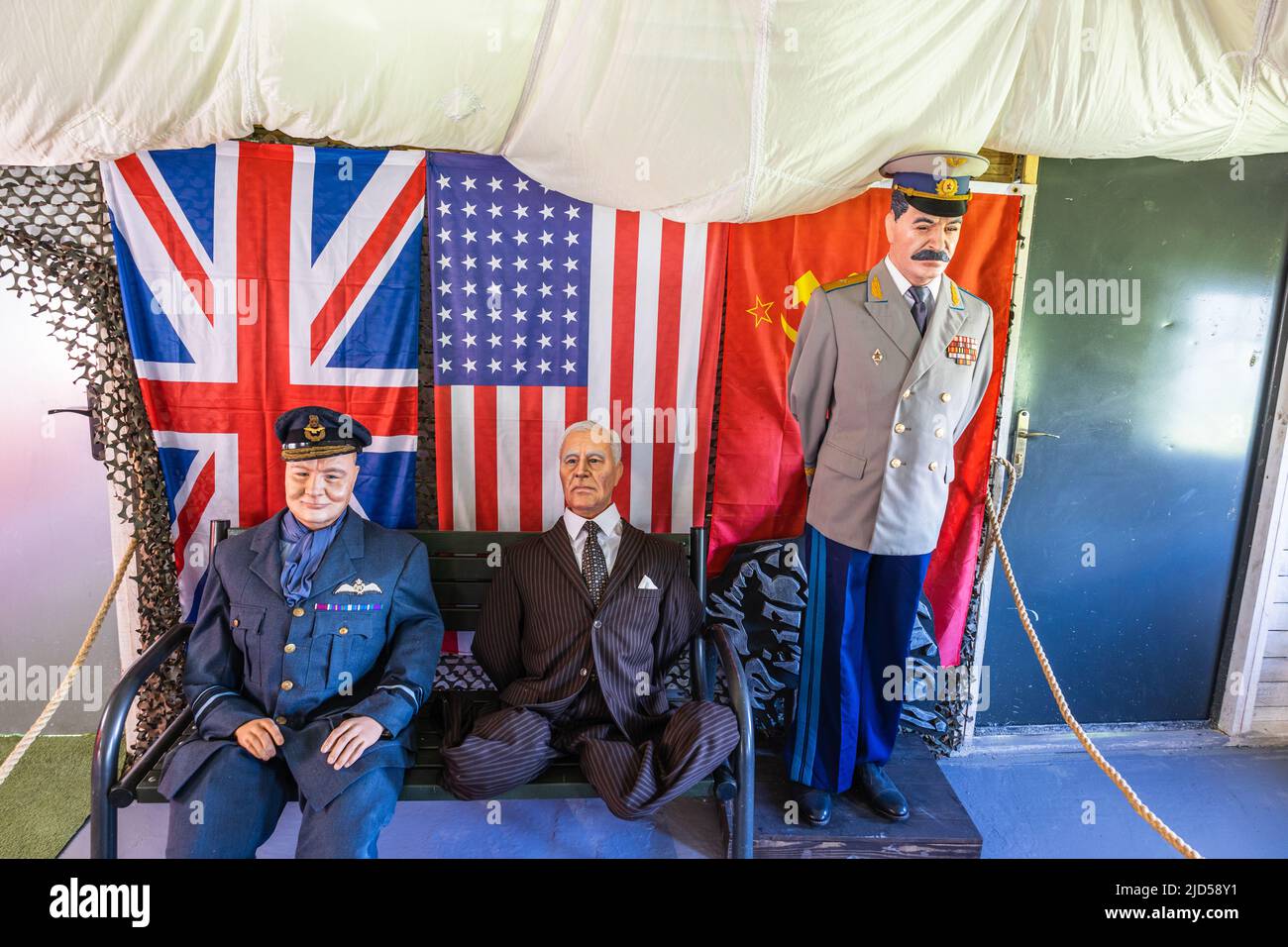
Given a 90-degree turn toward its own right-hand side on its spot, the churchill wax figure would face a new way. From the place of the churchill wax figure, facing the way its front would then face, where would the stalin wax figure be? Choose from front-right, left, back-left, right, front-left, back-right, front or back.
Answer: back

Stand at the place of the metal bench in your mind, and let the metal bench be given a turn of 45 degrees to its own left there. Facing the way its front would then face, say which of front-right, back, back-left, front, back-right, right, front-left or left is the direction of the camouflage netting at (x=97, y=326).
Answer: back

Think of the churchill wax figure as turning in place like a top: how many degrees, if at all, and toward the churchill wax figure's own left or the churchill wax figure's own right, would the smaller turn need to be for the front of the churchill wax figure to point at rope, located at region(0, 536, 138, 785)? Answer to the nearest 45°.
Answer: approximately 135° to the churchill wax figure's own right

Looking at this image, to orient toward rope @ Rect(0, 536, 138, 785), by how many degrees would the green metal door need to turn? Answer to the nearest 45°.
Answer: approximately 45° to its right

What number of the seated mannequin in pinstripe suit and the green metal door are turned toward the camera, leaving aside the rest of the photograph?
2

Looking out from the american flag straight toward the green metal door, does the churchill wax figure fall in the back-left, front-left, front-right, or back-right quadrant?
back-right

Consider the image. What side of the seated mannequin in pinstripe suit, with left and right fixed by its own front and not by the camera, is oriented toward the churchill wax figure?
right

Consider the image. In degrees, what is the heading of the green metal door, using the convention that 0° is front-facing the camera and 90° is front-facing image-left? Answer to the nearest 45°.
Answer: approximately 0°

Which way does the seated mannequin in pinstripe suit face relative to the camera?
toward the camera

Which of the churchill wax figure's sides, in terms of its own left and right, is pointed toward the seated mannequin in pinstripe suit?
left

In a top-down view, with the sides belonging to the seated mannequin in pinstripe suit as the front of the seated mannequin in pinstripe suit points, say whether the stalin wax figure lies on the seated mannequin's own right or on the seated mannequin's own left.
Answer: on the seated mannequin's own left

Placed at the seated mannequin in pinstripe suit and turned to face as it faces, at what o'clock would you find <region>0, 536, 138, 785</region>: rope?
The rope is roughly at 3 o'clock from the seated mannequin in pinstripe suit.

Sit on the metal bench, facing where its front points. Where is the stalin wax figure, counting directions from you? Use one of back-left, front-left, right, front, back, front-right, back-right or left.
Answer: left

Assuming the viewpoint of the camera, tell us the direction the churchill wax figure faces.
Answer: facing the viewer
